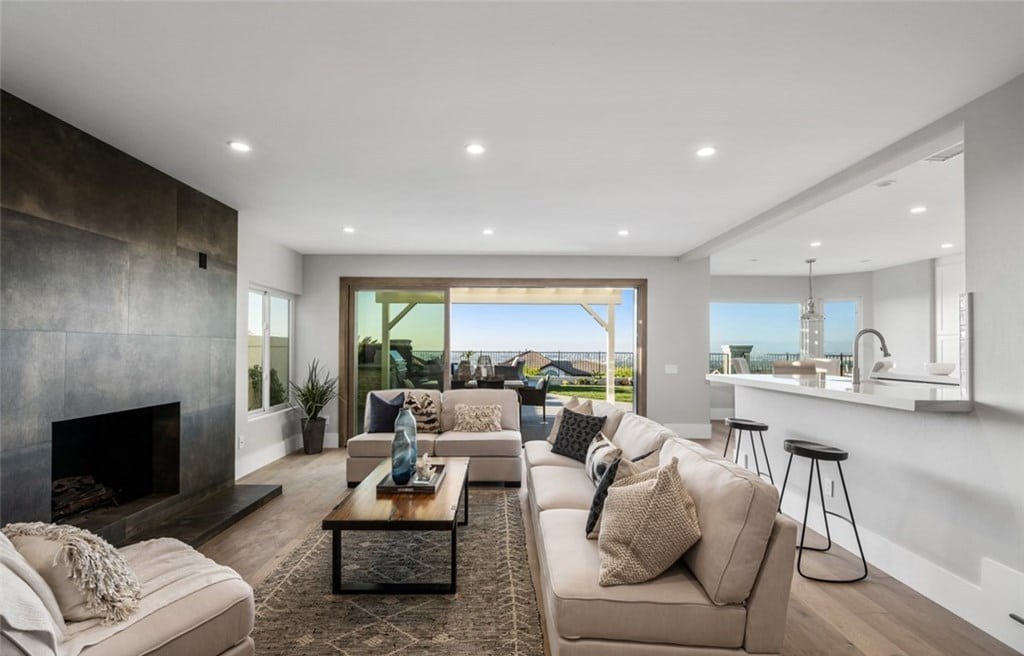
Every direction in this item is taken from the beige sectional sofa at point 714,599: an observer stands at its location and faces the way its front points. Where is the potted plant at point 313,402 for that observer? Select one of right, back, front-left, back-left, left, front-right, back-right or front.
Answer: front-right

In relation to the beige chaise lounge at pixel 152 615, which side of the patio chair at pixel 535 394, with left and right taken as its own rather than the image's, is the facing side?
left

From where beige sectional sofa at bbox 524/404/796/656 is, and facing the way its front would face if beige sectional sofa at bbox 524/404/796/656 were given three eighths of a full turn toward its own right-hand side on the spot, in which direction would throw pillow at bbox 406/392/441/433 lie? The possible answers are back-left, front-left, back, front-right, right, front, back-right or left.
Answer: left

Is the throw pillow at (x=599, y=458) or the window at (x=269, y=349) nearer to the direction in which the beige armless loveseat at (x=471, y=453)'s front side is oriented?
the throw pillow

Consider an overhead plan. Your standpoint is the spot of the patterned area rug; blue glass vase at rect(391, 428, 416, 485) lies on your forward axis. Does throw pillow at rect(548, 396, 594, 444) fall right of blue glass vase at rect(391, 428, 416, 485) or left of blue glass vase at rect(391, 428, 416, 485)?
right

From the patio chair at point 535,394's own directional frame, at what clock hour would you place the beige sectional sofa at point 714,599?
The beige sectional sofa is roughly at 9 o'clock from the patio chair.

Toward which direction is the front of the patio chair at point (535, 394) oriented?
to the viewer's left

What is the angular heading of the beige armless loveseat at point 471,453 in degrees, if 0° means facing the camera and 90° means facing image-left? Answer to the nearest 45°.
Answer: approximately 0°

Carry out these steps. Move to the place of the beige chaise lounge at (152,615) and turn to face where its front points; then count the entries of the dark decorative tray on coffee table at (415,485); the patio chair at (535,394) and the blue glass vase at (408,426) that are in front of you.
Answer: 3

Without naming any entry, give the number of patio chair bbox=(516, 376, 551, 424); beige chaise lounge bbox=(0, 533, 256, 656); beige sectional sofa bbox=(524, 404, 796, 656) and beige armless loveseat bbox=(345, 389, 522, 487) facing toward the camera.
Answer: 1

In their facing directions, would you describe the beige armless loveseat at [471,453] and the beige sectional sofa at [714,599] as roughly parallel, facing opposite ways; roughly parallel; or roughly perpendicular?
roughly perpendicular

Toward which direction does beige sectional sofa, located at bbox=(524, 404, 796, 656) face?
to the viewer's left

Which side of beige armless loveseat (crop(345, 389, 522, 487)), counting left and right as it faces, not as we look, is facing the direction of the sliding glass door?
back

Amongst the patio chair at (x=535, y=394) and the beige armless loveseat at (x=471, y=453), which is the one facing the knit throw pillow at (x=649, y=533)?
the beige armless loveseat

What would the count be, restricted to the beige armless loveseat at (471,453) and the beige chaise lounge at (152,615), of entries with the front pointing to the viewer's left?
0
